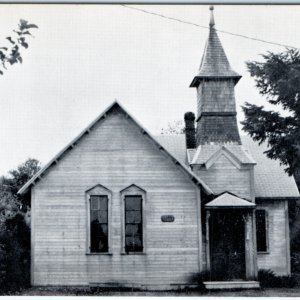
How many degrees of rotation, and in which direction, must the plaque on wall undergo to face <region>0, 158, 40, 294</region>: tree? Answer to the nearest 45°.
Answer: approximately 90° to its right

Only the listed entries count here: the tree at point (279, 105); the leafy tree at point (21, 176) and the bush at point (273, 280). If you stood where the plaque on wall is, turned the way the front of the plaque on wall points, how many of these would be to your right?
1

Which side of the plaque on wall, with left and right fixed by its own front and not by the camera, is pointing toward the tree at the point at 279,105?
left

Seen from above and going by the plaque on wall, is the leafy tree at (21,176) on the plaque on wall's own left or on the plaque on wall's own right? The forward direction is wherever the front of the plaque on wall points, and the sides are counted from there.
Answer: on the plaque on wall's own right

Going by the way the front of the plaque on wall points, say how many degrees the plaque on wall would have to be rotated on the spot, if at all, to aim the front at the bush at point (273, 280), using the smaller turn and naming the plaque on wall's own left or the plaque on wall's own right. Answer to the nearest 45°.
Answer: approximately 90° to the plaque on wall's own left

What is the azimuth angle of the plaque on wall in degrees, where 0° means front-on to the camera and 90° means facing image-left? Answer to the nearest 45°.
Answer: approximately 0°
